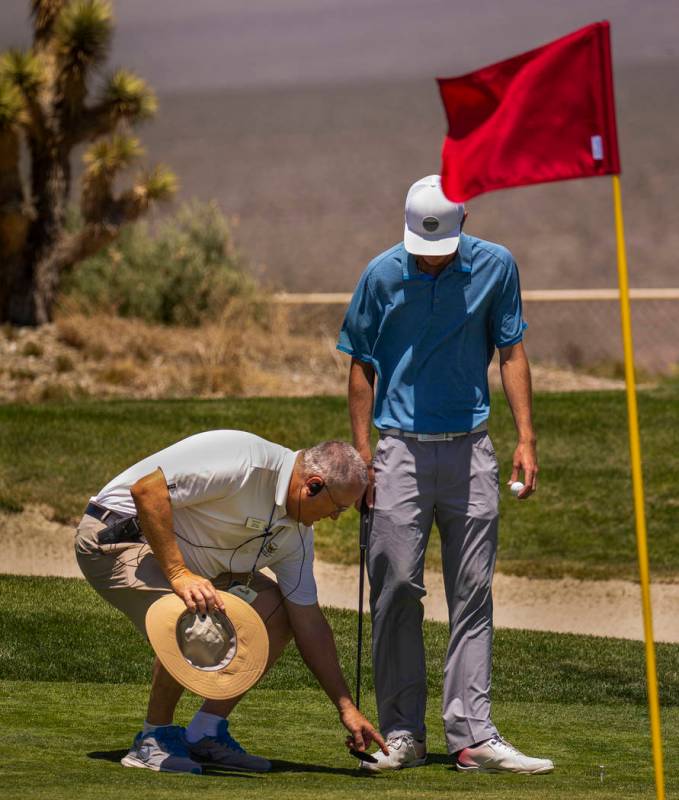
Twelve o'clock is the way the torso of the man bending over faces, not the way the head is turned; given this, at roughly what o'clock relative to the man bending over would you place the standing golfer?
The standing golfer is roughly at 11 o'clock from the man bending over.

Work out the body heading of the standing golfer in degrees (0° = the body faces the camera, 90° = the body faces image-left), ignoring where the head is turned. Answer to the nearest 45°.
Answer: approximately 0°

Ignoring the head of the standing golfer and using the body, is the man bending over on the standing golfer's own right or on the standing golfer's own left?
on the standing golfer's own right

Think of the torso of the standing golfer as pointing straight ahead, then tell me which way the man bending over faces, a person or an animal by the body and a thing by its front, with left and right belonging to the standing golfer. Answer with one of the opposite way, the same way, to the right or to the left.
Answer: to the left

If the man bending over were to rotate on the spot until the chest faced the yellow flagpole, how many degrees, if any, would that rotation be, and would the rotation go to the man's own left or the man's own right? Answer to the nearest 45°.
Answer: approximately 45° to the man's own right

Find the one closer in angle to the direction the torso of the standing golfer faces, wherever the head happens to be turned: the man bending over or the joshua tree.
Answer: the man bending over

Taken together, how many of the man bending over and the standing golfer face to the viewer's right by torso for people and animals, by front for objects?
1

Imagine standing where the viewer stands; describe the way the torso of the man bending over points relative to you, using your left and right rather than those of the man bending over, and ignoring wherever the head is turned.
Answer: facing to the right of the viewer

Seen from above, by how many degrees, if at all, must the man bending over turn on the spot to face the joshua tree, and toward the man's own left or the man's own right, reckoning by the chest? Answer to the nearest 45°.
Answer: approximately 90° to the man's own left

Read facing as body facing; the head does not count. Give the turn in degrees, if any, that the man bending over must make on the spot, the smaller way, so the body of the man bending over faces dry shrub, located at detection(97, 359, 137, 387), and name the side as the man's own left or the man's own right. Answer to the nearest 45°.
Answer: approximately 90° to the man's own left

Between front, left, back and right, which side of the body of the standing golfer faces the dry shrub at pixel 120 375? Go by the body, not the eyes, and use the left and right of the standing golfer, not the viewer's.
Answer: back
